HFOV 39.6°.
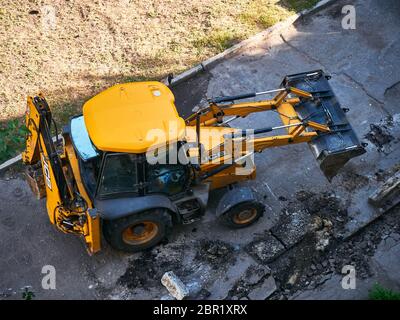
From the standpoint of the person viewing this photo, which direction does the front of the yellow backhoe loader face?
facing to the right of the viewer

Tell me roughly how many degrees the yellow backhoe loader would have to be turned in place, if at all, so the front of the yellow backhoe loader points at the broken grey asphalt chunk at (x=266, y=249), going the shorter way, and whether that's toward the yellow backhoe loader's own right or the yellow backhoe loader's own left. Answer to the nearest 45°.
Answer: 0° — it already faces it
